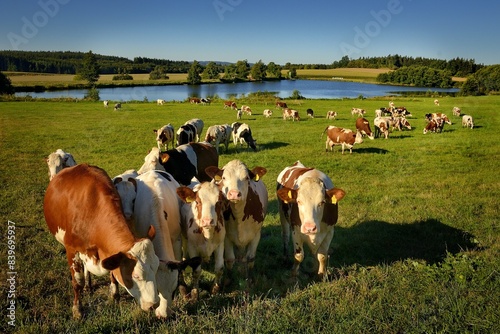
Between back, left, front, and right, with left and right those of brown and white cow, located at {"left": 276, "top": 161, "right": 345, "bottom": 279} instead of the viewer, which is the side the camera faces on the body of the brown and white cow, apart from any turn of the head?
front

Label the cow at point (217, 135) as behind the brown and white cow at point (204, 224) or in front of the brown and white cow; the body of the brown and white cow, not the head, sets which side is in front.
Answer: behind

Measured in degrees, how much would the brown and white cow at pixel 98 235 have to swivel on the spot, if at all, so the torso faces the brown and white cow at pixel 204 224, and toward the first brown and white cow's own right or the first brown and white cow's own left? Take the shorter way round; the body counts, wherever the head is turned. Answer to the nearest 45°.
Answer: approximately 45° to the first brown and white cow's own left

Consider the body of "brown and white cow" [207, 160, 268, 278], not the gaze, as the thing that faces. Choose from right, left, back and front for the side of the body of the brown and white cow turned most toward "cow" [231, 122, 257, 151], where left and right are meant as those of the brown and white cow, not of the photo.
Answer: back

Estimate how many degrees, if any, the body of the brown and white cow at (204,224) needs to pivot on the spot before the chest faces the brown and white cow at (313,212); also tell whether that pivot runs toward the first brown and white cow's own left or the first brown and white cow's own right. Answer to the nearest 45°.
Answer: approximately 90° to the first brown and white cow's own left

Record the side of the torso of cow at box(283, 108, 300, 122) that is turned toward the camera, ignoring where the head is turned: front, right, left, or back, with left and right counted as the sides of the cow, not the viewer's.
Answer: right

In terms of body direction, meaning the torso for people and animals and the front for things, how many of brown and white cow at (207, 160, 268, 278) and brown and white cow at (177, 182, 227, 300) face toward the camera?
2

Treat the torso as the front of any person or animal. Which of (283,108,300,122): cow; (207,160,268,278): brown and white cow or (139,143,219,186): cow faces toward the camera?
the brown and white cow

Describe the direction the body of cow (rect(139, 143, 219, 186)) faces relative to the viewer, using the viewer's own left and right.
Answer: facing to the left of the viewer

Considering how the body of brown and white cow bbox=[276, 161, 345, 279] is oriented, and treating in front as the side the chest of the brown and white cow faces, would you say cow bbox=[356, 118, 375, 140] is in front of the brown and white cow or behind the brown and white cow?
behind

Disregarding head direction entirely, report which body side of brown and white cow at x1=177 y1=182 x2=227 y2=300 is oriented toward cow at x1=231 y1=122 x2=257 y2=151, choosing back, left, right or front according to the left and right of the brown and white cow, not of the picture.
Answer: back
